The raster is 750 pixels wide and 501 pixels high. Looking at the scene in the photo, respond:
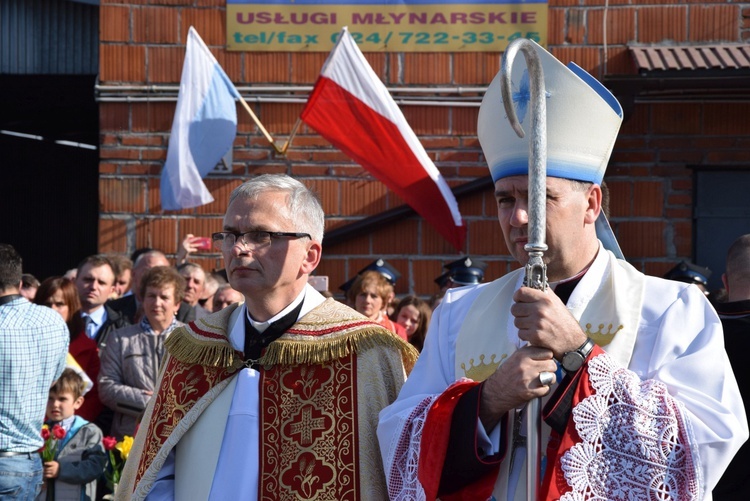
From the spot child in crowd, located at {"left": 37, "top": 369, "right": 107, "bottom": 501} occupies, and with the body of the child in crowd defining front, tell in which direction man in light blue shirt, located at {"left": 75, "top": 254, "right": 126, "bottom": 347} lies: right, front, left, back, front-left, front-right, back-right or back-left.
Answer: back-right

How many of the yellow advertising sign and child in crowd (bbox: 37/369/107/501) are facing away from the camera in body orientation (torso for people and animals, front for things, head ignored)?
0

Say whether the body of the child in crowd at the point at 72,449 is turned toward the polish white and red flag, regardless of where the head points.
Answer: no

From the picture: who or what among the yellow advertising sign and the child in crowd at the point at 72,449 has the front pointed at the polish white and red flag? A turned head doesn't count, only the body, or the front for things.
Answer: the yellow advertising sign

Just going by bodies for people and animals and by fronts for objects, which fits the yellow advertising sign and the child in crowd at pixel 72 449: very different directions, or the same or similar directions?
same or similar directions

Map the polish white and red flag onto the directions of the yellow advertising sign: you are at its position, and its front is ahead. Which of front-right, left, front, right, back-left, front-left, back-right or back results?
front

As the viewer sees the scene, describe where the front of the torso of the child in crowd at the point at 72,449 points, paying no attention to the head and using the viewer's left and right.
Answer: facing the viewer and to the left of the viewer

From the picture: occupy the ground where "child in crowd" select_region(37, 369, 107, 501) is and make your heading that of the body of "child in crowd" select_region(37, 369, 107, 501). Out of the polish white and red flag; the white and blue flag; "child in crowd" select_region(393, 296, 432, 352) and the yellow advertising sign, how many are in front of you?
0

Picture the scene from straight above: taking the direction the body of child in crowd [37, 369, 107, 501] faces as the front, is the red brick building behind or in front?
behind

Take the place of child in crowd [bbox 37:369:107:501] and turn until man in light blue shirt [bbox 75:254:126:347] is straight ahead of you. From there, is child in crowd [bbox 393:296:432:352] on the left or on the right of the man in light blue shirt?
right

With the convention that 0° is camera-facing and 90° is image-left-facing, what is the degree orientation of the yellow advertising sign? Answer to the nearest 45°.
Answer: approximately 0°

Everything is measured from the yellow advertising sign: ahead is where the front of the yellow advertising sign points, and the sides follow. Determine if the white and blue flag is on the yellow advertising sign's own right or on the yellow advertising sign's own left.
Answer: on the yellow advertising sign's own right

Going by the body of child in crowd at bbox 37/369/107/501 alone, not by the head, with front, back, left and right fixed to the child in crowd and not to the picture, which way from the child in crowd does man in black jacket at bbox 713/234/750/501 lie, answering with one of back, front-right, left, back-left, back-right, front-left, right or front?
left

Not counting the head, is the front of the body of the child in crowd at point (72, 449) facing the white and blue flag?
no

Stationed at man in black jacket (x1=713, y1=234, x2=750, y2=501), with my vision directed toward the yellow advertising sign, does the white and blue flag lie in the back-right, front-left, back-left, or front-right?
front-left

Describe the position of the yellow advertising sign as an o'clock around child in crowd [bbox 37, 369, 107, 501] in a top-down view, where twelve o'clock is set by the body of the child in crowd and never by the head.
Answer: The yellow advertising sign is roughly at 6 o'clock from the child in crowd.

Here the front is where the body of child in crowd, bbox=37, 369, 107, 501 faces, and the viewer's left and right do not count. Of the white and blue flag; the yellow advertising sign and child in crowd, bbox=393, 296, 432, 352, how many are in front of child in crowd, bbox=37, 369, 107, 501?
0

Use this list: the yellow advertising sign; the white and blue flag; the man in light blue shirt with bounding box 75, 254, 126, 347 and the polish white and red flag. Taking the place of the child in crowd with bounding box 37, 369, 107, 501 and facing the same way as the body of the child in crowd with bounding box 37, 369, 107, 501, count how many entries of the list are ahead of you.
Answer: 0
